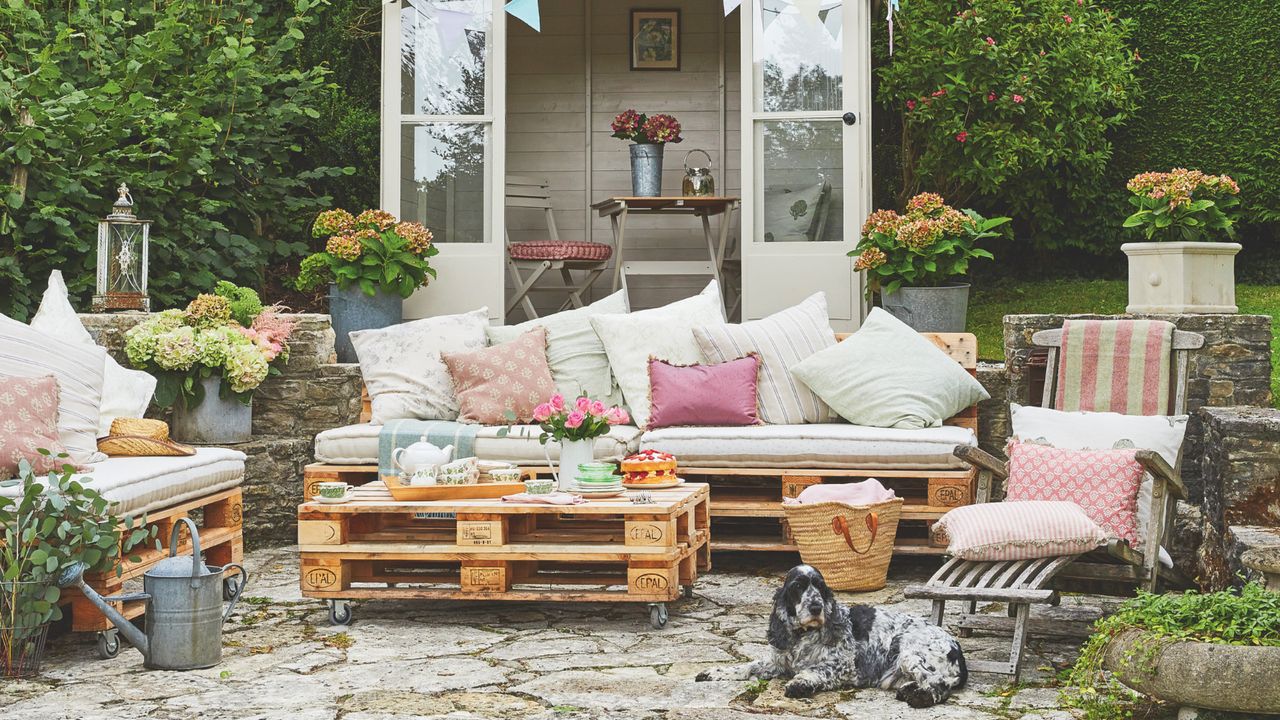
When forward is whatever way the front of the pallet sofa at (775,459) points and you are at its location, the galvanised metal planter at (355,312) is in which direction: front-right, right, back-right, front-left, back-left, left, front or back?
back-right

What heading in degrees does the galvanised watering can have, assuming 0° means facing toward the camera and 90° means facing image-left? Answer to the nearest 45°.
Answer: approximately 90°

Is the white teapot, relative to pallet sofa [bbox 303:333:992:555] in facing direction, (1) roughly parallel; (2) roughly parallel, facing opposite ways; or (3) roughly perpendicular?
roughly perpendicular

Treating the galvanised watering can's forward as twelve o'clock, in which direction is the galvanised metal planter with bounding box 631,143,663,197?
The galvanised metal planter is roughly at 4 o'clock from the galvanised watering can.

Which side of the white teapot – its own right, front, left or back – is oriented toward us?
right
